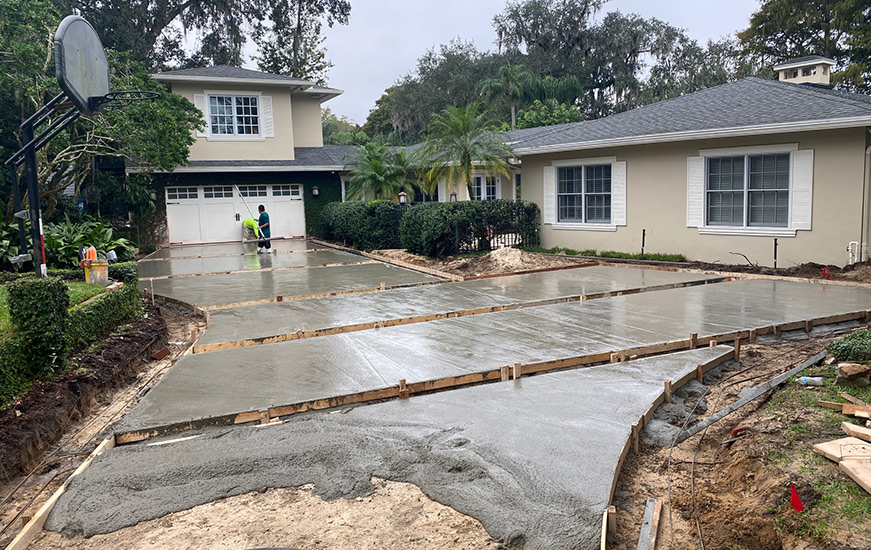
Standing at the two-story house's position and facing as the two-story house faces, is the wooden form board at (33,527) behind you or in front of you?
in front

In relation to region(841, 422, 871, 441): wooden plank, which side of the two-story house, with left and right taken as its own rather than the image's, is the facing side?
front

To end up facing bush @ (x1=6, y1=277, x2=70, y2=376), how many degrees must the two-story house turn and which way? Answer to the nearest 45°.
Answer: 0° — it already faces it

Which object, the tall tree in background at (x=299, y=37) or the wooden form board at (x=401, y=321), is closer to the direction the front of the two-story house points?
the wooden form board

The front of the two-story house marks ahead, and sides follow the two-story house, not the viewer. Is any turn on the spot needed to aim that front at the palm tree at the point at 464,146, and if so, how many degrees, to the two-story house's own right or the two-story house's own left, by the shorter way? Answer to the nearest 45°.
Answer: approximately 45° to the two-story house's own left

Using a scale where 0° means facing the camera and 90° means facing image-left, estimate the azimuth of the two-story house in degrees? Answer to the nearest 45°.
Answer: approximately 0°

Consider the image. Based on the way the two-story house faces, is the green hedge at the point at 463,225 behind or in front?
in front

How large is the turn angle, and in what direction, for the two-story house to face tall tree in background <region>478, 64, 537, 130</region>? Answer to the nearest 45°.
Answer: approximately 135° to its left

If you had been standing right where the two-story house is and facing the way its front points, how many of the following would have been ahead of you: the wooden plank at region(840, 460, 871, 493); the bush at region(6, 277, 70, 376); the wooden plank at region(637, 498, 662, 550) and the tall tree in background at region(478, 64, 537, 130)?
3

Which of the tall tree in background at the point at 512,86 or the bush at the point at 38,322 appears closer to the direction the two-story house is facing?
the bush

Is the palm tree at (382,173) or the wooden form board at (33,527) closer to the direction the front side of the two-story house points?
the wooden form board

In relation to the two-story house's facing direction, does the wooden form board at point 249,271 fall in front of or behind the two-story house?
in front

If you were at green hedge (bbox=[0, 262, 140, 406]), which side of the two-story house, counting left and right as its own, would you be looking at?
front

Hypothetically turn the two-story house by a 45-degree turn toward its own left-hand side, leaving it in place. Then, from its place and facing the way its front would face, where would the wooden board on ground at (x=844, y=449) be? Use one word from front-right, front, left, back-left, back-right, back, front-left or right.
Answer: front-right

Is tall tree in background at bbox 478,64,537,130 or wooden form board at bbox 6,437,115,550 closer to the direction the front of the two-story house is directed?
the wooden form board

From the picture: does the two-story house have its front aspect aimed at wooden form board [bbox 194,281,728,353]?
yes

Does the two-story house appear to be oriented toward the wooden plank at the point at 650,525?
yes

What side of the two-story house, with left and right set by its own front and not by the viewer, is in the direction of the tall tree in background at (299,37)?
back
